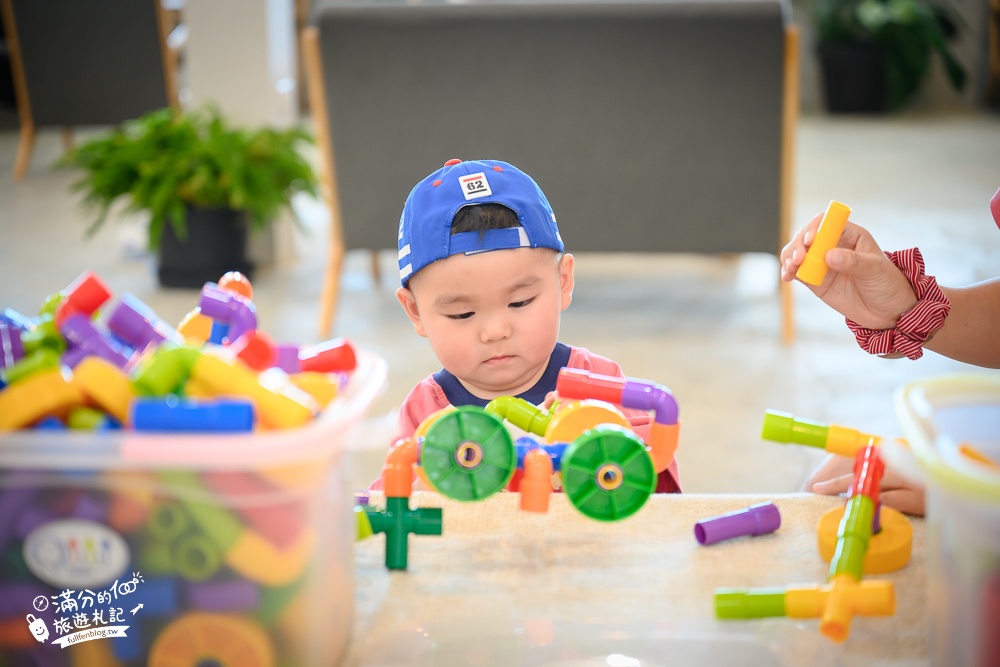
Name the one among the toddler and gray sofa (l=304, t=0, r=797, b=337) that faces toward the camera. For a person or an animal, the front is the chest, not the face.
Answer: the toddler

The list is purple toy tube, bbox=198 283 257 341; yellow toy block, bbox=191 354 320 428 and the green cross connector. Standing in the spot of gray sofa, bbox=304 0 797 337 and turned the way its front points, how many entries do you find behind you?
3

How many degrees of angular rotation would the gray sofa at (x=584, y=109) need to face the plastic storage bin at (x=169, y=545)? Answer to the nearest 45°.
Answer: approximately 180°

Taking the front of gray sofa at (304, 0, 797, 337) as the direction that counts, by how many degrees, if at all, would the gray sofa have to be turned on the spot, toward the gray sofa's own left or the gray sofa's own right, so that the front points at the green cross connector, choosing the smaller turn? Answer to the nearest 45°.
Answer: approximately 180°

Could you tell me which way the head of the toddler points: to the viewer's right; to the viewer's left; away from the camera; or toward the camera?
toward the camera

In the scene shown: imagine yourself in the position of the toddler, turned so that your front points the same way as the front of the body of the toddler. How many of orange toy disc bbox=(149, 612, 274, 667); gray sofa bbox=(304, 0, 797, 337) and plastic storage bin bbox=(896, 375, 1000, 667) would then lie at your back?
1

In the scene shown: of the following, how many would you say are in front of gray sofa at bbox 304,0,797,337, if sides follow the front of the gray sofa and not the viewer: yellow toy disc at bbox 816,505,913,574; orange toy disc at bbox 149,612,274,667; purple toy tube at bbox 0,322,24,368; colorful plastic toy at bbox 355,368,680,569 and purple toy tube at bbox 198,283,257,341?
0

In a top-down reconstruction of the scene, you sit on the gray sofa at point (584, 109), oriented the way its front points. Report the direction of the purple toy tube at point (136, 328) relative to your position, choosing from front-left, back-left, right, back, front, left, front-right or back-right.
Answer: back

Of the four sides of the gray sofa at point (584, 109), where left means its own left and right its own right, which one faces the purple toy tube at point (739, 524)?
back

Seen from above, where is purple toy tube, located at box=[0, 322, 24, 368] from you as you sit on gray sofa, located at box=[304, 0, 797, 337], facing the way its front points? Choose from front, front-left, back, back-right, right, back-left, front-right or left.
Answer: back

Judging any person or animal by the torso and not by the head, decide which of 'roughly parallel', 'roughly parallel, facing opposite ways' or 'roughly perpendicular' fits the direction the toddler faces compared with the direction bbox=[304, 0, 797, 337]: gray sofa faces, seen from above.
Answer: roughly parallel, facing opposite ways

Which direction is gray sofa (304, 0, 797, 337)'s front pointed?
away from the camera

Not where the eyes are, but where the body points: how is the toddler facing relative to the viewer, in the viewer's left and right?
facing the viewer

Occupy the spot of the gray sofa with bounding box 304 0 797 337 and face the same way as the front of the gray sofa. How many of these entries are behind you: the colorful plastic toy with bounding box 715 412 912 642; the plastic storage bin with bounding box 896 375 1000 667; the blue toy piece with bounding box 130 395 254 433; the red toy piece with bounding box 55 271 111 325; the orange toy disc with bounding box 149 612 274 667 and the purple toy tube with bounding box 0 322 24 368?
6

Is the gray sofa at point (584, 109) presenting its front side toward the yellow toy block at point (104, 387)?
no

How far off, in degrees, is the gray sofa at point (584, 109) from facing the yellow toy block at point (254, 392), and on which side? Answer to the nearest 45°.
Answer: approximately 180°
